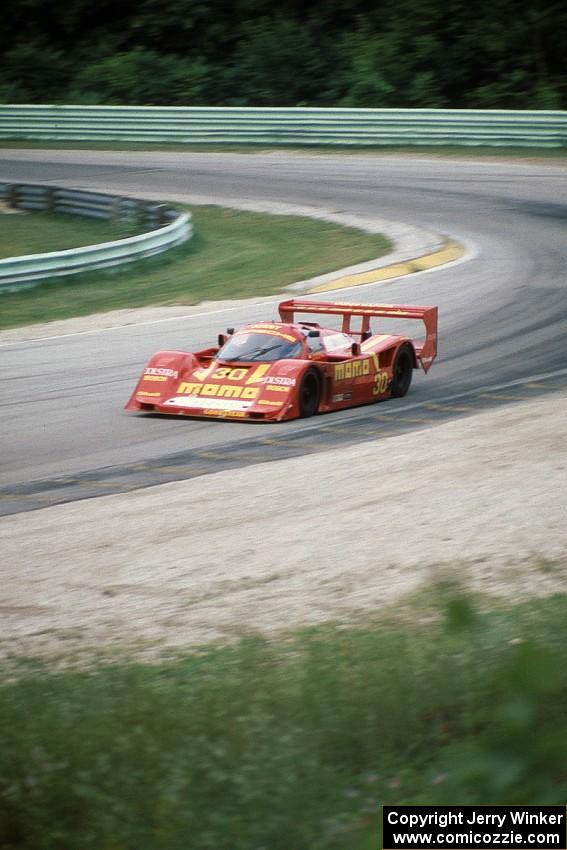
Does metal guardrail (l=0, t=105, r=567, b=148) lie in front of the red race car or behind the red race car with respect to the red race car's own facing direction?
behind

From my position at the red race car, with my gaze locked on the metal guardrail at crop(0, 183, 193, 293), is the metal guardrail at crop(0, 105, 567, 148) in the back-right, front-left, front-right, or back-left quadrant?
front-right

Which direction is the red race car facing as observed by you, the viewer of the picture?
facing the viewer and to the left of the viewer

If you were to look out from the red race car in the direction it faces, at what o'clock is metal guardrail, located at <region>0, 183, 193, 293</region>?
The metal guardrail is roughly at 4 o'clock from the red race car.
